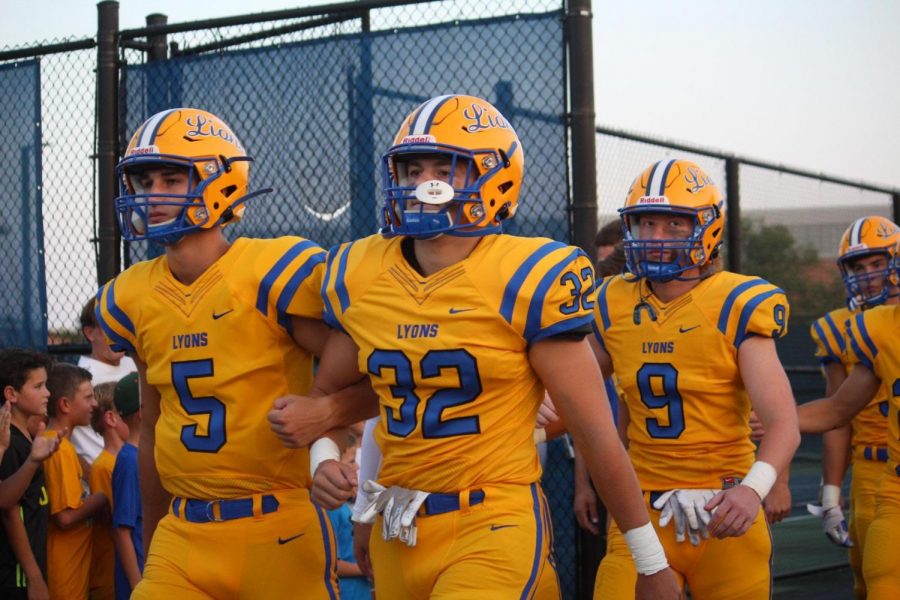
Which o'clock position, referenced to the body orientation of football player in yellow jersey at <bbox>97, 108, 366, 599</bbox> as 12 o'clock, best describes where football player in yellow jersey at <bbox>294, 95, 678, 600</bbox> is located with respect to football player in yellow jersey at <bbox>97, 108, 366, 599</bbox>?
football player in yellow jersey at <bbox>294, 95, 678, 600</bbox> is roughly at 9 o'clock from football player in yellow jersey at <bbox>97, 108, 366, 599</bbox>.

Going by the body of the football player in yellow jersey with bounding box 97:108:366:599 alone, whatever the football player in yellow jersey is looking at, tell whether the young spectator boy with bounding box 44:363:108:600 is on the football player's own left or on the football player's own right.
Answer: on the football player's own right

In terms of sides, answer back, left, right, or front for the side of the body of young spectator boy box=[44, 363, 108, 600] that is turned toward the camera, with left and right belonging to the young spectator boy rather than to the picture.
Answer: right

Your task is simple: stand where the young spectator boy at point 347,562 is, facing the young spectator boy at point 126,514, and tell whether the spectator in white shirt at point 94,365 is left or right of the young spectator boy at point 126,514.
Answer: right

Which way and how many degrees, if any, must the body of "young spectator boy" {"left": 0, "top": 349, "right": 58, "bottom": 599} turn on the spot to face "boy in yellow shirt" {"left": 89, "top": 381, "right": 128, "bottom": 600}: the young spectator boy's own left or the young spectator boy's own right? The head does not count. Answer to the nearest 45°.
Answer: approximately 45° to the young spectator boy's own left

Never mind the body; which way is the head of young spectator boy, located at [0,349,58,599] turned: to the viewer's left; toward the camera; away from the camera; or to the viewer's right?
to the viewer's right

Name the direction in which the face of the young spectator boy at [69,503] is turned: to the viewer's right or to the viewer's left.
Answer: to the viewer's right

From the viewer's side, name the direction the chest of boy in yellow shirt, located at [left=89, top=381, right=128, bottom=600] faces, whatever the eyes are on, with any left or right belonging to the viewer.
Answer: facing to the right of the viewer

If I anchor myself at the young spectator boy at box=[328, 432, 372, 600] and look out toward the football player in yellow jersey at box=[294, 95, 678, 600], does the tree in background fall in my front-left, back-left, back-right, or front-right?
back-left
